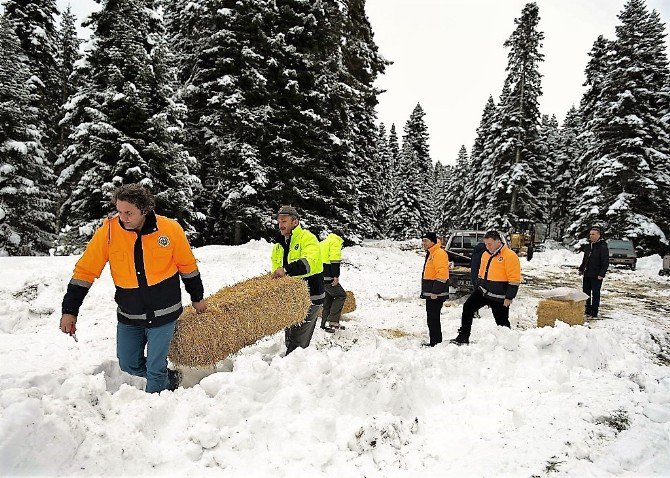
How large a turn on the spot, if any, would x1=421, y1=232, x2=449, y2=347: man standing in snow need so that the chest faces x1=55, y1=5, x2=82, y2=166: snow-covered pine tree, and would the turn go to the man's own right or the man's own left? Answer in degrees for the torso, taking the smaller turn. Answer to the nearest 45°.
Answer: approximately 45° to the man's own right

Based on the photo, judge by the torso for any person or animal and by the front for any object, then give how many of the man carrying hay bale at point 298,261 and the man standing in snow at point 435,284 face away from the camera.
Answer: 0

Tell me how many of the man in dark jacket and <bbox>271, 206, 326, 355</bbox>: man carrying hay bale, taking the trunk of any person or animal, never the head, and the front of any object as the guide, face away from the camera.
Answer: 0

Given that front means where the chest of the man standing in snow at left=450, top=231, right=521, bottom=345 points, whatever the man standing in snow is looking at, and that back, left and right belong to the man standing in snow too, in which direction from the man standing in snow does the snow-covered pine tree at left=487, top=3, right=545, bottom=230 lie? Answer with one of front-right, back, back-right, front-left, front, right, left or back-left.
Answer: back-right

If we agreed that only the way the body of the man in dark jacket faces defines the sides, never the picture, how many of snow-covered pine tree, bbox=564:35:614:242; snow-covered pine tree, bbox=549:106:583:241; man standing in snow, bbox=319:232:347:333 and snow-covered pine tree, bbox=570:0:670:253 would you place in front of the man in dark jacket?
1

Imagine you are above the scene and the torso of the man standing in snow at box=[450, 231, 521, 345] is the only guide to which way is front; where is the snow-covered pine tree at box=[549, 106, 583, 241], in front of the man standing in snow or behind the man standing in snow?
behind

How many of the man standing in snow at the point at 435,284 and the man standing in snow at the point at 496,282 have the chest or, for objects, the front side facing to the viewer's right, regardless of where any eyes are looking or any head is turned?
0

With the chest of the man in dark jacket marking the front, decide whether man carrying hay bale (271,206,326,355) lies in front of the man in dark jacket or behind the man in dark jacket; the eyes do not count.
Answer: in front

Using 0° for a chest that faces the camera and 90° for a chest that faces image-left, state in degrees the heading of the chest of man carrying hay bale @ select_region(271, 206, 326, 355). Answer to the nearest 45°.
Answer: approximately 45°

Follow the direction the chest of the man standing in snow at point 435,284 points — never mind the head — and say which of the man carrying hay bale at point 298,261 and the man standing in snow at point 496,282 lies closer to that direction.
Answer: the man carrying hay bale

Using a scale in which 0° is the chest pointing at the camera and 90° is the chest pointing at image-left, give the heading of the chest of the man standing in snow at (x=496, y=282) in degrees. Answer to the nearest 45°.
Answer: approximately 45°

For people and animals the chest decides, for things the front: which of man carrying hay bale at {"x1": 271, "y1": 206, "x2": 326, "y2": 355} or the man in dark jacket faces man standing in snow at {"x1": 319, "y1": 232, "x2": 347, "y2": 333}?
the man in dark jacket

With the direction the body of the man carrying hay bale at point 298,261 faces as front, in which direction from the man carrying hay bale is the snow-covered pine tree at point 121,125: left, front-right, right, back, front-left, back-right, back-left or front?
right
